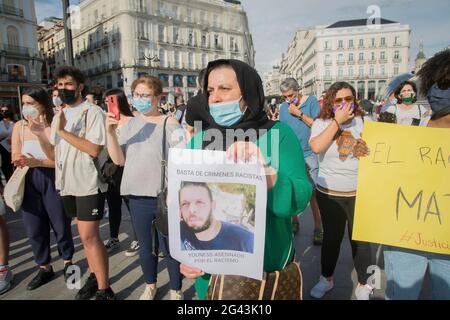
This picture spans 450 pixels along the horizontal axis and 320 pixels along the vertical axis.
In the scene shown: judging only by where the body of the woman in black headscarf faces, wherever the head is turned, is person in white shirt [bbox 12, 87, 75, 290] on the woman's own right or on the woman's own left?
on the woman's own right

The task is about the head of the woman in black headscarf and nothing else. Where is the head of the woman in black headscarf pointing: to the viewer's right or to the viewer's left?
to the viewer's left

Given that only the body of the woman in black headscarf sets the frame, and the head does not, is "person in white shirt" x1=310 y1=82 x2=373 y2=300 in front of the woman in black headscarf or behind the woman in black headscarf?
behind

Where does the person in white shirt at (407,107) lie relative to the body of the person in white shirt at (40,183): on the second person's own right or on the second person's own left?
on the second person's own left

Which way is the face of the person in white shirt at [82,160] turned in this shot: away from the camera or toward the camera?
toward the camera

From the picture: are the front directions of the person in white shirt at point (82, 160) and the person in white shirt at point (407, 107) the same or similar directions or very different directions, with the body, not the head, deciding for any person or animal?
same or similar directions

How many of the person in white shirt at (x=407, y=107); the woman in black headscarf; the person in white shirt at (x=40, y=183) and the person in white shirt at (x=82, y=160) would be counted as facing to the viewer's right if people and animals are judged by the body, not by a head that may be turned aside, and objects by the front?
0

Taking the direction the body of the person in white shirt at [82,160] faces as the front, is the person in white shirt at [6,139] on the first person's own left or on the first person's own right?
on the first person's own right

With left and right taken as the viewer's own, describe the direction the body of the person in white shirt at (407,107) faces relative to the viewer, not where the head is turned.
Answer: facing the viewer

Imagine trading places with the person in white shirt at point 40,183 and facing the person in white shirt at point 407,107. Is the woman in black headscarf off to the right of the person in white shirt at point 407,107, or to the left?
right

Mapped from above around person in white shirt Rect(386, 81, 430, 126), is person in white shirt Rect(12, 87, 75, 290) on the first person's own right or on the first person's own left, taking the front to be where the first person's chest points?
on the first person's own right

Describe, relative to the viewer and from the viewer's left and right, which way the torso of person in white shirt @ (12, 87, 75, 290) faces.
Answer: facing the viewer and to the left of the viewer

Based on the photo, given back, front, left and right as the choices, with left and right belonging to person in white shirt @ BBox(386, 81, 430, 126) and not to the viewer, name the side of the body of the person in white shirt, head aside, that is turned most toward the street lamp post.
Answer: right

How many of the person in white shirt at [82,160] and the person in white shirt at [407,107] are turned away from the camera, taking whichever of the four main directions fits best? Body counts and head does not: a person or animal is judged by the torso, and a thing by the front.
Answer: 0
